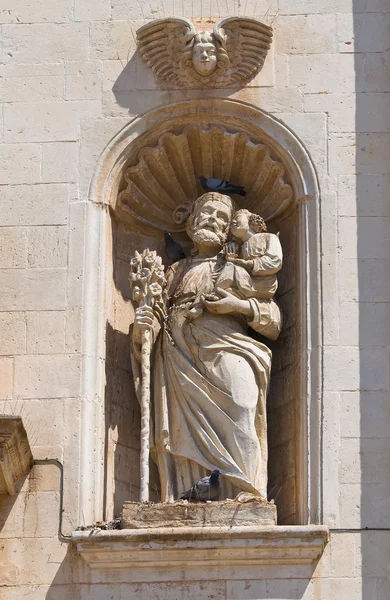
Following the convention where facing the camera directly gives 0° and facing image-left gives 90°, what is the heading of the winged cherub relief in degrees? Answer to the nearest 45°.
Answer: approximately 0°

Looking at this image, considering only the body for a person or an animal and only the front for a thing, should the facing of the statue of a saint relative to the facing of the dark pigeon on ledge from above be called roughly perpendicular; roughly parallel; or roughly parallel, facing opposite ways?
roughly perpendicular

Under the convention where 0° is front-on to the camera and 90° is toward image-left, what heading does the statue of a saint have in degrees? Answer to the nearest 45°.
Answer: approximately 0°

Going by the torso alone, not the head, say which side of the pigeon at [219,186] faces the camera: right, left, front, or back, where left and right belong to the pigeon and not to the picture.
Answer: left
